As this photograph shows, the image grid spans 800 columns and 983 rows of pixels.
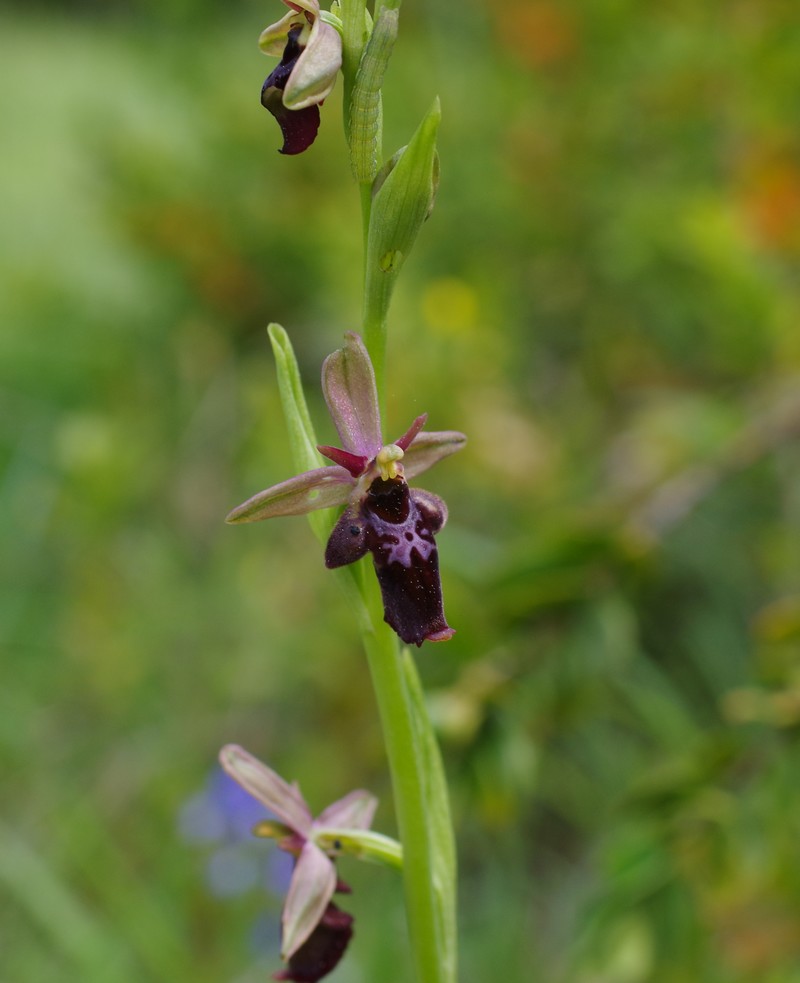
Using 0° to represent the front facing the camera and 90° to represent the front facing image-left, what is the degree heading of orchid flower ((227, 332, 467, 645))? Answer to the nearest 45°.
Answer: approximately 315°
